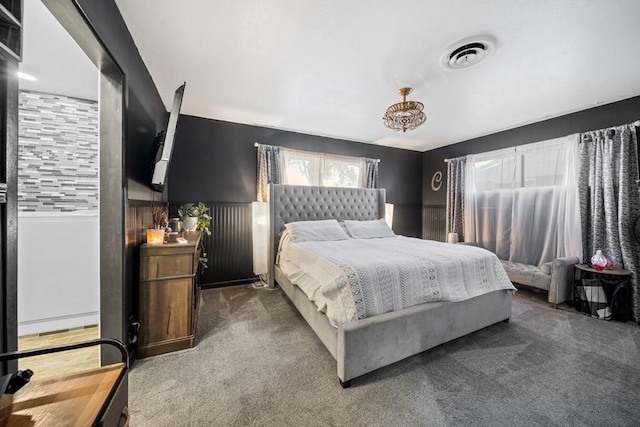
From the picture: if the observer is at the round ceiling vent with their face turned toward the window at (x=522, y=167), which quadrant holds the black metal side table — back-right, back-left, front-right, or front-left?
front-right

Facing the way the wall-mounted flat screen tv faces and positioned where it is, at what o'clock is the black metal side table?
The black metal side table is roughly at 1 o'clock from the wall-mounted flat screen tv.

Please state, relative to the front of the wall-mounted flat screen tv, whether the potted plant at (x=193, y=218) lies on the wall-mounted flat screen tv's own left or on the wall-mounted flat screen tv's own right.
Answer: on the wall-mounted flat screen tv's own left

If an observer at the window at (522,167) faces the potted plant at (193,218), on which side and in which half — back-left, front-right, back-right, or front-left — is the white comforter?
front-left

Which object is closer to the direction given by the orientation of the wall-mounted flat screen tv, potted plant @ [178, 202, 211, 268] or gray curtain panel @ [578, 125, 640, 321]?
the gray curtain panel

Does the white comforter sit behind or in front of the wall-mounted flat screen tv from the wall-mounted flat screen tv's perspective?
in front

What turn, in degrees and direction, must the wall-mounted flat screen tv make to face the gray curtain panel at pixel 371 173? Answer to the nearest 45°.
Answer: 0° — it already faces it

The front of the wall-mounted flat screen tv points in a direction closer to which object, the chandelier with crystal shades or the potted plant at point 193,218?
the chandelier with crystal shades

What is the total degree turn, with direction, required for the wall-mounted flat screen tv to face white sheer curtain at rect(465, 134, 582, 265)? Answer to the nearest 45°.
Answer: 0° — it already faces it

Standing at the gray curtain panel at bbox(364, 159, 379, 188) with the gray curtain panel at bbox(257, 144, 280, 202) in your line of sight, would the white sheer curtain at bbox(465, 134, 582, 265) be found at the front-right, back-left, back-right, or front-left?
back-left

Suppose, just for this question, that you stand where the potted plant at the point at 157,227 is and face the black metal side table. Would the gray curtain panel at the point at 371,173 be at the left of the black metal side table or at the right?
left

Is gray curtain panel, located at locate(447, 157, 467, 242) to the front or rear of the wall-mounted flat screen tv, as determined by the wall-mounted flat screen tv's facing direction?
to the front

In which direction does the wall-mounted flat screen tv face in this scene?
to the viewer's right

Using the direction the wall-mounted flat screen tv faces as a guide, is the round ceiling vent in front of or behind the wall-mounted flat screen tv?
in front

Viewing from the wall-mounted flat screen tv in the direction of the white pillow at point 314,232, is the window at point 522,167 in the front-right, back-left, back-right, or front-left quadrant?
front-right

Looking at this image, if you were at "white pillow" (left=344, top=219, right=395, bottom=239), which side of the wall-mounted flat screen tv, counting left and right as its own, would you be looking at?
front
